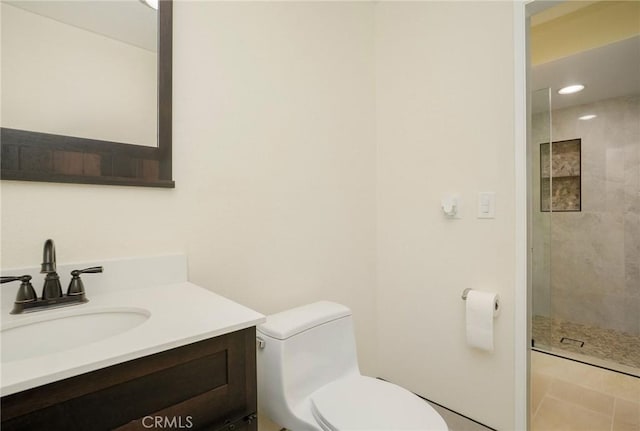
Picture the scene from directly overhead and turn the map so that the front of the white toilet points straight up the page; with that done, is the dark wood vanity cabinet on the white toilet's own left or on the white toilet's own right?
on the white toilet's own right

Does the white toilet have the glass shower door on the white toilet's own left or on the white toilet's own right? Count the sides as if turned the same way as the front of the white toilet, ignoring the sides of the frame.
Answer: on the white toilet's own left

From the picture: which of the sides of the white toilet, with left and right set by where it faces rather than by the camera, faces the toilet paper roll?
left

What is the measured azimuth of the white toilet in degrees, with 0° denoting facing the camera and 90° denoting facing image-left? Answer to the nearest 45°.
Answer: approximately 315°

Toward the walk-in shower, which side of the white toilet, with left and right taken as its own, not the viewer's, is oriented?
left
